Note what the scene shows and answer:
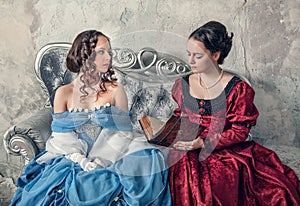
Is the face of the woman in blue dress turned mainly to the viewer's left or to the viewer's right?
to the viewer's right

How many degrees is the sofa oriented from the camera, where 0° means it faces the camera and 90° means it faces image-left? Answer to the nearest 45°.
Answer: approximately 0°

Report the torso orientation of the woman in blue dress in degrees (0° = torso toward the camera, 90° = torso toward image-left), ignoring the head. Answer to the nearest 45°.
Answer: approximately 0°

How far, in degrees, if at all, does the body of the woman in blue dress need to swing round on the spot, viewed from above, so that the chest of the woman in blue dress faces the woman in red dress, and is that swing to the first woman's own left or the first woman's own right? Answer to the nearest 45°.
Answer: approximately 90° to the first woman's own left

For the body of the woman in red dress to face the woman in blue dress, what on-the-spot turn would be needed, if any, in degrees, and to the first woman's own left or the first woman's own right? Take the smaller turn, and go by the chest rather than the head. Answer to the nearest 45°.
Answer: approximately 45° to the first woman's own right

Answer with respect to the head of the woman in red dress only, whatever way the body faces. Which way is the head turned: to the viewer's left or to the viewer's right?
to the viewer's left
